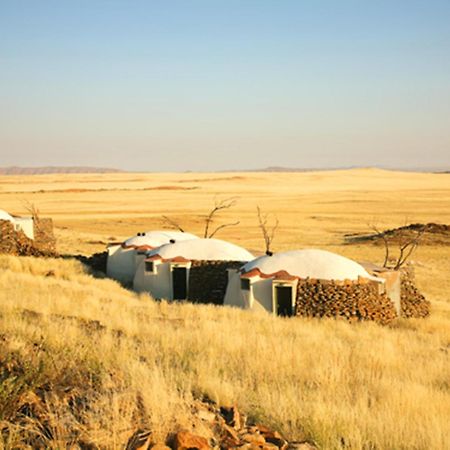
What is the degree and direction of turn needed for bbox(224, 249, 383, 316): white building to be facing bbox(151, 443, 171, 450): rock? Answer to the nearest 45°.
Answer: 0° — it already faces it

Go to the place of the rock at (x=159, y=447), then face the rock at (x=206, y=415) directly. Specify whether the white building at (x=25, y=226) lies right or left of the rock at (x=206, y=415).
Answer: left

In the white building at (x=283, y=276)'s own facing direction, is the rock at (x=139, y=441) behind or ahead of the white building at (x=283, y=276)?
ahead

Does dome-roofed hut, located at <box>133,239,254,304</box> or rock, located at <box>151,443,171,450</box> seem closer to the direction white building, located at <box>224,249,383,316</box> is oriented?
the rock

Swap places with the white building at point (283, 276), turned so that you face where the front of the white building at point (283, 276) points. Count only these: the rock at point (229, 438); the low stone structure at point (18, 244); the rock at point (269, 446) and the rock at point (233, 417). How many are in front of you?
3

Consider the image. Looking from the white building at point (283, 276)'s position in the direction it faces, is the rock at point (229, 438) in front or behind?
in front

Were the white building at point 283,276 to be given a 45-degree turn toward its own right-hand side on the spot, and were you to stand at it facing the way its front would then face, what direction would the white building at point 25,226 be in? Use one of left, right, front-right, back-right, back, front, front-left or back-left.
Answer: right

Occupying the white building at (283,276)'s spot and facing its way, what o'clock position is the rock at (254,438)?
The rock is roughly at 12 o'clock from the white building.

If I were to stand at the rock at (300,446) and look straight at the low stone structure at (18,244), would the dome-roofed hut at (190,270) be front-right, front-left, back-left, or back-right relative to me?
front-right

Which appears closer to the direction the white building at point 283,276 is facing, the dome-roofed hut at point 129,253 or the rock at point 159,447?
the rock

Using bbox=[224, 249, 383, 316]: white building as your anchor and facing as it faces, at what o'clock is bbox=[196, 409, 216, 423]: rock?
The rock is roughly at 12 o'clock from the white building.

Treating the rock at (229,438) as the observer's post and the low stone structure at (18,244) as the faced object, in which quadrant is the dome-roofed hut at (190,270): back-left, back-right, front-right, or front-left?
front-right

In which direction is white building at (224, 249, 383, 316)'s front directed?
toward the camera

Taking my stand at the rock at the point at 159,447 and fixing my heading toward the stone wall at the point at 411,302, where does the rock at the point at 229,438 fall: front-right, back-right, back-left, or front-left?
front-right

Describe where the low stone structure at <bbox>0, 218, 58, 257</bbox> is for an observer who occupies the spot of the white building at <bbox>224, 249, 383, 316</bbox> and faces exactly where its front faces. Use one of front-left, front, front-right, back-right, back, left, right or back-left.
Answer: back-right

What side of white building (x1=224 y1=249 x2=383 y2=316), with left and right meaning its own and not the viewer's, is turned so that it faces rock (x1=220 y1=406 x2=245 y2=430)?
front

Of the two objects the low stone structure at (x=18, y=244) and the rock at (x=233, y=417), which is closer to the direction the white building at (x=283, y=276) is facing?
the rock

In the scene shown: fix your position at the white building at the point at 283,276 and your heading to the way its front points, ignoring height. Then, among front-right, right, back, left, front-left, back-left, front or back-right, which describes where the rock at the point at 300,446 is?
front

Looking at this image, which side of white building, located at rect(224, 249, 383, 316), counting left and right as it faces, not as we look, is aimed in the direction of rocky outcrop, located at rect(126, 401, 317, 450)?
front

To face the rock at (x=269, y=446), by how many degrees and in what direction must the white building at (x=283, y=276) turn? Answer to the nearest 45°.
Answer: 0° — it already faces it

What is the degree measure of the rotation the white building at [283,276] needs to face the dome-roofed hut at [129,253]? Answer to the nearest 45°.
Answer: approximately 135° to its right
